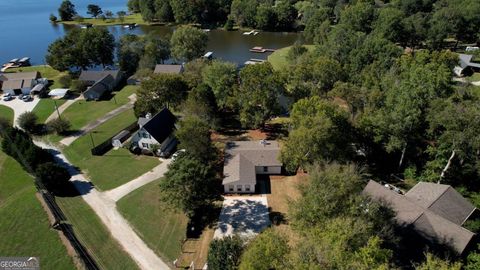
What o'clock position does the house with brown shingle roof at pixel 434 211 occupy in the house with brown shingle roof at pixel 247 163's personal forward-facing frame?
the house with brown shingle roof at pixel 434 211 is roughly at 10 o'clock from the house with brown shingle roof at pixel 247 163.

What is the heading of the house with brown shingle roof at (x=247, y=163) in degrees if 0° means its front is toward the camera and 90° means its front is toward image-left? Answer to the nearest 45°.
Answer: approximately 0°
